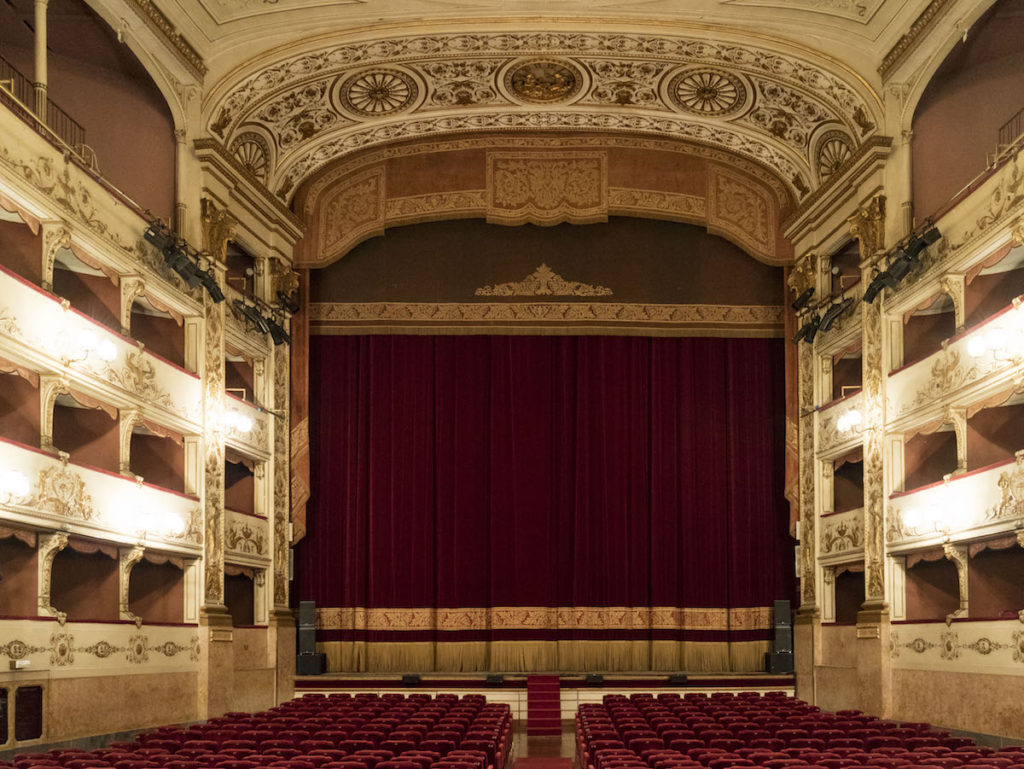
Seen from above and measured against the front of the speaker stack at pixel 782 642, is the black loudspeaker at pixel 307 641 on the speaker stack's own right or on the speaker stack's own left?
on the speaker stack's own right

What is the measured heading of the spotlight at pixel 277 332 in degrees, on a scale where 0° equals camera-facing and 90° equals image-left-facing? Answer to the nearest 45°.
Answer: approximately 270°

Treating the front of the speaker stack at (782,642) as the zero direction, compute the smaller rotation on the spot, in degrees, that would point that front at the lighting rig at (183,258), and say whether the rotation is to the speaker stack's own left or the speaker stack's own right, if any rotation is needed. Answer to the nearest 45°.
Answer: approximately 45° to the speaker stack's own right

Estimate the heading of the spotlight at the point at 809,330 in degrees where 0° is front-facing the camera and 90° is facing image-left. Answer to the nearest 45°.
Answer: approximately 90°

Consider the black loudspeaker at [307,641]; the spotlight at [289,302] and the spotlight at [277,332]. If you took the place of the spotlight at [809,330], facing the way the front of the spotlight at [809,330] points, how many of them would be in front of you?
3

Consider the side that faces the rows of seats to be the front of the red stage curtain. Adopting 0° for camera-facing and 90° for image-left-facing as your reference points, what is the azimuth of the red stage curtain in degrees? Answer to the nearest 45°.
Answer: approximately 0°
